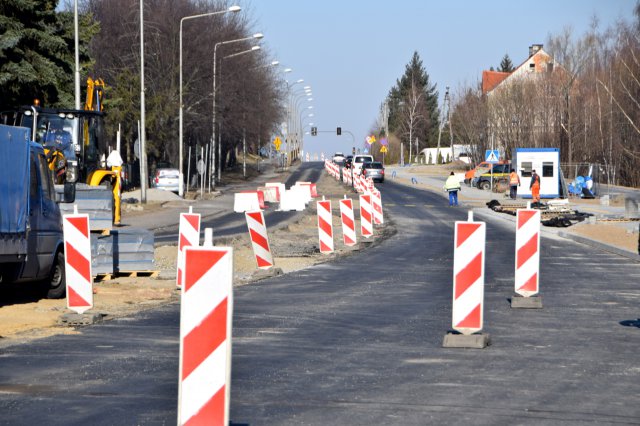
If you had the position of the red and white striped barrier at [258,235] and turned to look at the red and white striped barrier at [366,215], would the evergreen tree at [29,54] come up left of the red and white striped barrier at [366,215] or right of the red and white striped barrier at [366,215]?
left

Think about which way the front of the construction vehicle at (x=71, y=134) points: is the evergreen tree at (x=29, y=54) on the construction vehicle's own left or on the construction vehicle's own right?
on the construction vehicle's own right

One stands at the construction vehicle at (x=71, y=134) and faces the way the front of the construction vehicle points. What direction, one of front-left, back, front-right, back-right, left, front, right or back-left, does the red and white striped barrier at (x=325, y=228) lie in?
left

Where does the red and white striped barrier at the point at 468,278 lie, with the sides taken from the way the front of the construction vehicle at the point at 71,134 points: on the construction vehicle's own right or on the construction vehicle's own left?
on the construction vehicle's own left

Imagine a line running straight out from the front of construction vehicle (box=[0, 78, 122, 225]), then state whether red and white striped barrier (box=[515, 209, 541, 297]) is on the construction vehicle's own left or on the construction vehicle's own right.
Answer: on the construction vehicle's own left

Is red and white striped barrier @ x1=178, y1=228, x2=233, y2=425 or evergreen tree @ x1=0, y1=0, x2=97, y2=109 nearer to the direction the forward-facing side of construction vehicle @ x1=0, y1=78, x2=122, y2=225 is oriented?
the red and white striped barrier

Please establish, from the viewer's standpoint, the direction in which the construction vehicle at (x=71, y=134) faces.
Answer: facing the viewer and to the left of the viewer

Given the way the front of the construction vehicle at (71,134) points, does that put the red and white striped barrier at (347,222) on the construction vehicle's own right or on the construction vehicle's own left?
on the construction vehicle's own left

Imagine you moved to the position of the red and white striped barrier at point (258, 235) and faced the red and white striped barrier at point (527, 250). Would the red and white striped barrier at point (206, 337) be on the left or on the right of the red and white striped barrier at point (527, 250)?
right

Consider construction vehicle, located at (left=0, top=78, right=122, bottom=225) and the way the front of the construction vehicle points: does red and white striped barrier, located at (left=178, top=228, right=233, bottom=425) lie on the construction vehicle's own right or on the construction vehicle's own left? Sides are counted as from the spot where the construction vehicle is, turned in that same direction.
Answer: on the construction vehicle's own left
